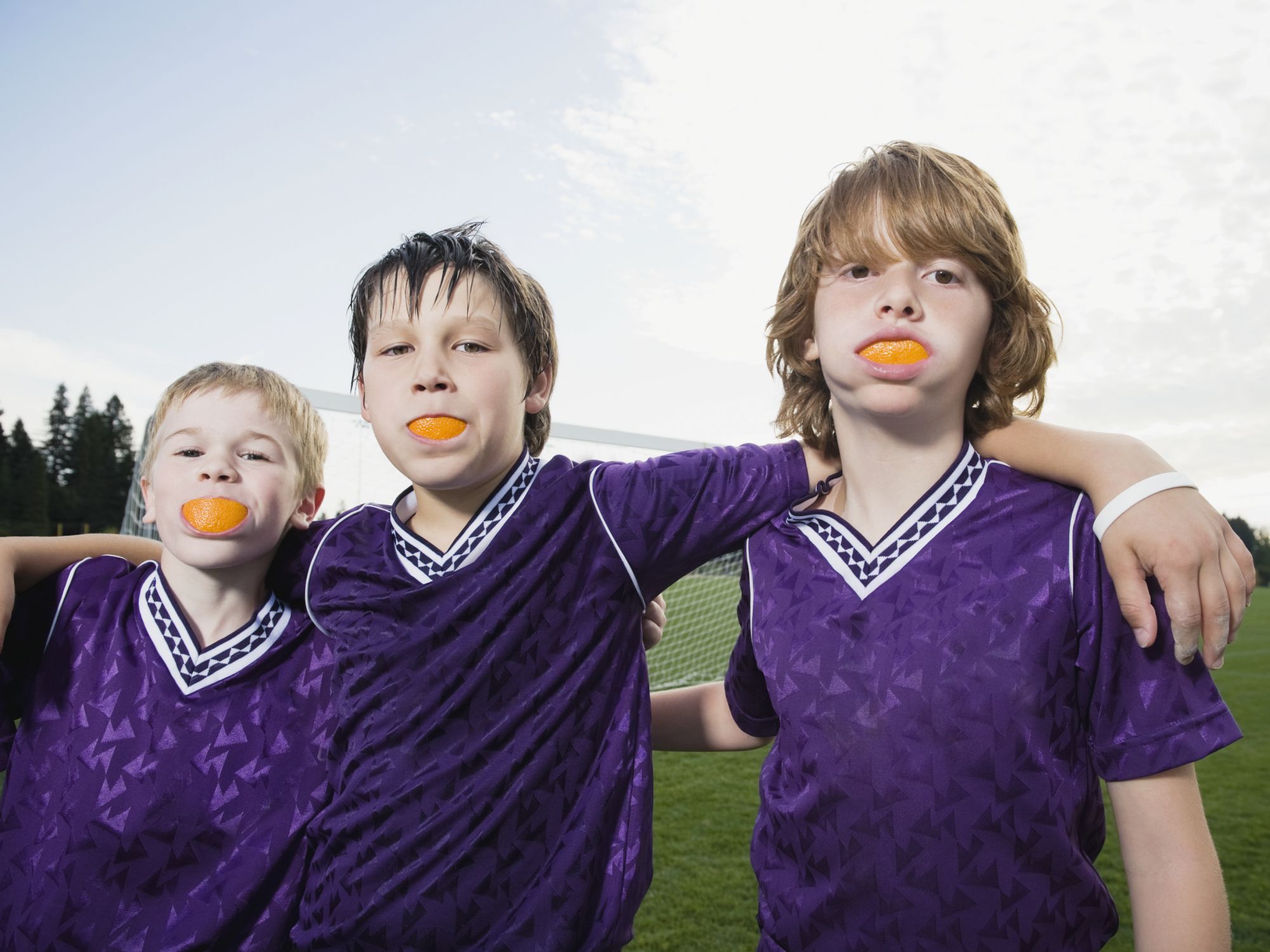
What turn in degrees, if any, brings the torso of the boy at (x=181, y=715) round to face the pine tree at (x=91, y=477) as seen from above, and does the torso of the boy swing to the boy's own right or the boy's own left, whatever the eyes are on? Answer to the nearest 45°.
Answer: approximately 180°

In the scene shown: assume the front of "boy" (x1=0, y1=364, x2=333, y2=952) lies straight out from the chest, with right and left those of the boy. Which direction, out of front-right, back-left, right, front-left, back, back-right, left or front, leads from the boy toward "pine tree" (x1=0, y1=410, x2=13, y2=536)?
back

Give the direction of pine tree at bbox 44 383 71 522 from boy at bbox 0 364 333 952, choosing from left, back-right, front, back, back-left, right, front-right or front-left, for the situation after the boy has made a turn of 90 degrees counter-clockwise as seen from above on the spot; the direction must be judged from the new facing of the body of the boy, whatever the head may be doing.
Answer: left

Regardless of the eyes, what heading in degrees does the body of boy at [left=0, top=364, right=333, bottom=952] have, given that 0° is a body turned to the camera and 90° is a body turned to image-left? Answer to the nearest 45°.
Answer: approximately 0°

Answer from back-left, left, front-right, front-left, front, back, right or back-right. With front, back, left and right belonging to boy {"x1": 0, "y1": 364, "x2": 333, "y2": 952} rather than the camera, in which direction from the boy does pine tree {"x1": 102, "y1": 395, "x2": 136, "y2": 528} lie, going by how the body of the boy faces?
back

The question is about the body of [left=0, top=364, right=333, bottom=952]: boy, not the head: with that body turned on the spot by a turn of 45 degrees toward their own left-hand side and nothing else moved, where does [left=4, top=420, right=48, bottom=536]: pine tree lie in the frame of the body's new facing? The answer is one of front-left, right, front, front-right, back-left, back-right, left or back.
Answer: back-left
